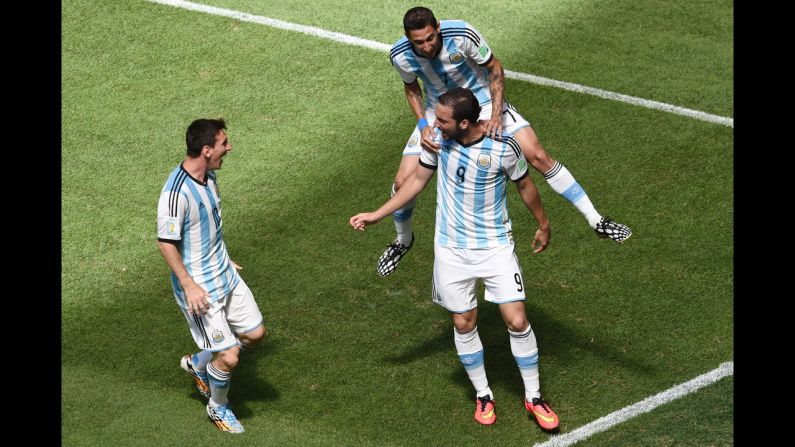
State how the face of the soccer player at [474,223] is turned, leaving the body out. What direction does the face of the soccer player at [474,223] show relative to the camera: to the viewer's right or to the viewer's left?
to the viewer's left

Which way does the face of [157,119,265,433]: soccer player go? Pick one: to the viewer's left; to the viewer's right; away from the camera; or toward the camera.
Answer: to the viewer's right

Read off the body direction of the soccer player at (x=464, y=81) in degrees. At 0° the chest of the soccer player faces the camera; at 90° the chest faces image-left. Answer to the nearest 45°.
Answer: approximately 0°

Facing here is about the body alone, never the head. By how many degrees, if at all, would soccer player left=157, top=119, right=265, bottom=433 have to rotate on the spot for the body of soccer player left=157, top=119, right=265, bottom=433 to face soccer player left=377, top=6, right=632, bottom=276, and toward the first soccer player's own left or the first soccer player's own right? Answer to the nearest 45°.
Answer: approximately 90° to the first soccer player's own left

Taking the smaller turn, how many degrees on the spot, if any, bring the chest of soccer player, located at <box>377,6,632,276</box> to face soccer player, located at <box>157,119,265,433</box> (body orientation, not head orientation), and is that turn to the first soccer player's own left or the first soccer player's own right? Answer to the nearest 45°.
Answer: approximately 45° to the first soccer player's own right
